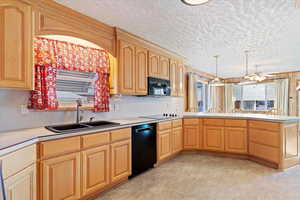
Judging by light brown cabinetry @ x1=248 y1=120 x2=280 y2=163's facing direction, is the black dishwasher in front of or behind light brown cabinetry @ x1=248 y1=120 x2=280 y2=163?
in front

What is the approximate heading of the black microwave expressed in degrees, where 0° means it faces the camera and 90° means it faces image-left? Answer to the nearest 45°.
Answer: approximately 315°

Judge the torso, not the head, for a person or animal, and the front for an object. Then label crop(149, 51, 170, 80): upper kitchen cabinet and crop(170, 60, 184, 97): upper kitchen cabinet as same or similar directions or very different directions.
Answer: same or similar directions

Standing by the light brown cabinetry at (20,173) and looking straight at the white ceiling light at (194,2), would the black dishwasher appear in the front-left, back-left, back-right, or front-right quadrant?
front-left

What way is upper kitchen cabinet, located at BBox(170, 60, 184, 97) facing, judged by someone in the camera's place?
facing the viewer and to the right of the viewer

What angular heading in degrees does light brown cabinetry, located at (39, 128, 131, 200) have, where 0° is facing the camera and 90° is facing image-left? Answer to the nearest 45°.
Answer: approximately 315°

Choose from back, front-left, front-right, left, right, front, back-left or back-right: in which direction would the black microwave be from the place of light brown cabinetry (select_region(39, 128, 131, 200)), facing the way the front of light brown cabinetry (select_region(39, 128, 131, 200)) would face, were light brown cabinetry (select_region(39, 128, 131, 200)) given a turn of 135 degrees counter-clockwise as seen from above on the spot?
front-right

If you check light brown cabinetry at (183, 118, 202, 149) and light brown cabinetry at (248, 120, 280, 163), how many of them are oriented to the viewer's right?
0

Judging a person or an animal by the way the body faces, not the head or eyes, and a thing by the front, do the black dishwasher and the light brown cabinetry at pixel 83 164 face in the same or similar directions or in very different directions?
same or similar directions

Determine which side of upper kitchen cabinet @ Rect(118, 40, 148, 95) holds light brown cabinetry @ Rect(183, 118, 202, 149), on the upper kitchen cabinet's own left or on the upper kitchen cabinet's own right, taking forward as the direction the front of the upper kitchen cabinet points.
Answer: on the upper kitchen cabinet's own left

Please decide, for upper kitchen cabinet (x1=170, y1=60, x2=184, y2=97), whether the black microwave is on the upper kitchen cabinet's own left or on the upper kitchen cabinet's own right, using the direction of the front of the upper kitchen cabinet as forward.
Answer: on the upper kitchen cabinet's own right
